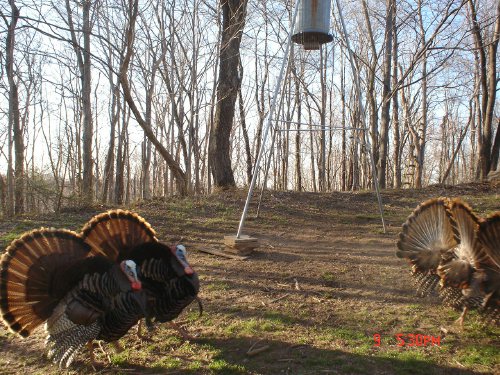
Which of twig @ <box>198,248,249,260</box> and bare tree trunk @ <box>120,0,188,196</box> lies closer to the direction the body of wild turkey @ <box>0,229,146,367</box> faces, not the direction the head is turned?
the twig

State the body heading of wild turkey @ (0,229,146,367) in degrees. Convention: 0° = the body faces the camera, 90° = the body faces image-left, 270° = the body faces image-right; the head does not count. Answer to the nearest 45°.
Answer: approximately 315°

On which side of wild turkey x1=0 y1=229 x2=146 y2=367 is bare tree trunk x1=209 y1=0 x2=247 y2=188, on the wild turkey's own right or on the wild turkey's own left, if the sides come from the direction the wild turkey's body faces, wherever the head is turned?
on the wild turkey's own left

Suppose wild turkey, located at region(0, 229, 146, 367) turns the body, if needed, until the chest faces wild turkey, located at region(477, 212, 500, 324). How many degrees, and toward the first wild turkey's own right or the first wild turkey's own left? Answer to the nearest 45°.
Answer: approximately 45° to the first wild turkey's own left

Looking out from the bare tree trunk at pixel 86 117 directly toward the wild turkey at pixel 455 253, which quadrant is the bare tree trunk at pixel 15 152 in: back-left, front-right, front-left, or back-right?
back-right

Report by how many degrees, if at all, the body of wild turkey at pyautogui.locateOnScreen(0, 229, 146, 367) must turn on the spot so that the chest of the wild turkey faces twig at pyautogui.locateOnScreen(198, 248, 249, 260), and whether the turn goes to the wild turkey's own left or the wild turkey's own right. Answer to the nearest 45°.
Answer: approximately 90° to the wild turkey's own left

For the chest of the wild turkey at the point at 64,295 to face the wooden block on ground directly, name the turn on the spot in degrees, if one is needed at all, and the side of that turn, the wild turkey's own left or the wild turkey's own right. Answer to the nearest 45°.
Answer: approximately 90° to the wild turkey's own left

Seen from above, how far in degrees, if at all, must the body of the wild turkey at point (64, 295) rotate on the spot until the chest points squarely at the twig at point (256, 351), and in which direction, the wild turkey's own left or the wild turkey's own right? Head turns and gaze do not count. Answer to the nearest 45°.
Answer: approximately 45° to the wild turkey's own left

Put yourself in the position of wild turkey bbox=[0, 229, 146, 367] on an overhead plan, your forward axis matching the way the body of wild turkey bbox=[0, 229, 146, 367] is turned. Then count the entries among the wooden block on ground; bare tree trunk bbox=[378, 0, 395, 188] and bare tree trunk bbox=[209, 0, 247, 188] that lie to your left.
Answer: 3
